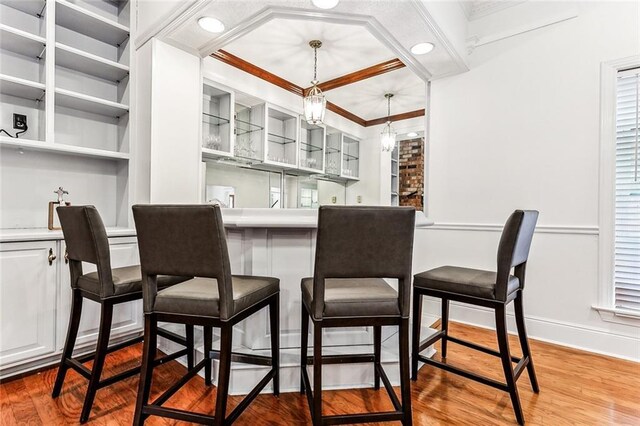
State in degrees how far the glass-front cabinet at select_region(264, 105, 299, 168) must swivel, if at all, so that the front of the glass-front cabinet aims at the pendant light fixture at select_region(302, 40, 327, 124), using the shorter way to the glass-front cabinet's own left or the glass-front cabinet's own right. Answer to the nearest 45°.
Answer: approximately 45° to the glass-front cabinet's own right

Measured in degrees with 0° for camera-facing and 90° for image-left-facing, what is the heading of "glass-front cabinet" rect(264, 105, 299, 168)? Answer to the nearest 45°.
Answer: approximately 315°

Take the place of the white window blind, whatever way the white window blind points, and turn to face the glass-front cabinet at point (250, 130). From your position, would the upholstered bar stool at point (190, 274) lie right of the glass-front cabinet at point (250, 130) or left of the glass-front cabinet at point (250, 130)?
left

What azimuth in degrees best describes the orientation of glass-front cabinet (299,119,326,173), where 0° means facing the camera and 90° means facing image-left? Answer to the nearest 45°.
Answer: approximately 315°

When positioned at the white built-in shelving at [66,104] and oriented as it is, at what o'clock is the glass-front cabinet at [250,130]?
The glass-front cabinet is roughly at 10 o'clock from the white built-in shelving.

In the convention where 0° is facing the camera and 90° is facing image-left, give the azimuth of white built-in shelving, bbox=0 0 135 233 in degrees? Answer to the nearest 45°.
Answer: approximately 315°

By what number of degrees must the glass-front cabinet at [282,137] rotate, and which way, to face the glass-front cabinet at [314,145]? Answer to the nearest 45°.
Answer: approximately 90° to its left

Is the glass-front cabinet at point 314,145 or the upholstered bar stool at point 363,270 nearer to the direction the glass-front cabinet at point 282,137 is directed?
the upholstered bar stool

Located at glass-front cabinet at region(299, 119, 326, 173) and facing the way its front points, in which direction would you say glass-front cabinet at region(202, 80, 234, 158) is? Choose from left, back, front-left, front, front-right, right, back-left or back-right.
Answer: right

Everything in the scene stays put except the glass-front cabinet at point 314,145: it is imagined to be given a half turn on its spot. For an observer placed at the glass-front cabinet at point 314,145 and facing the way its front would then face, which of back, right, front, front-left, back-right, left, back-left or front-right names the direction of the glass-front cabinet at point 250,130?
left
